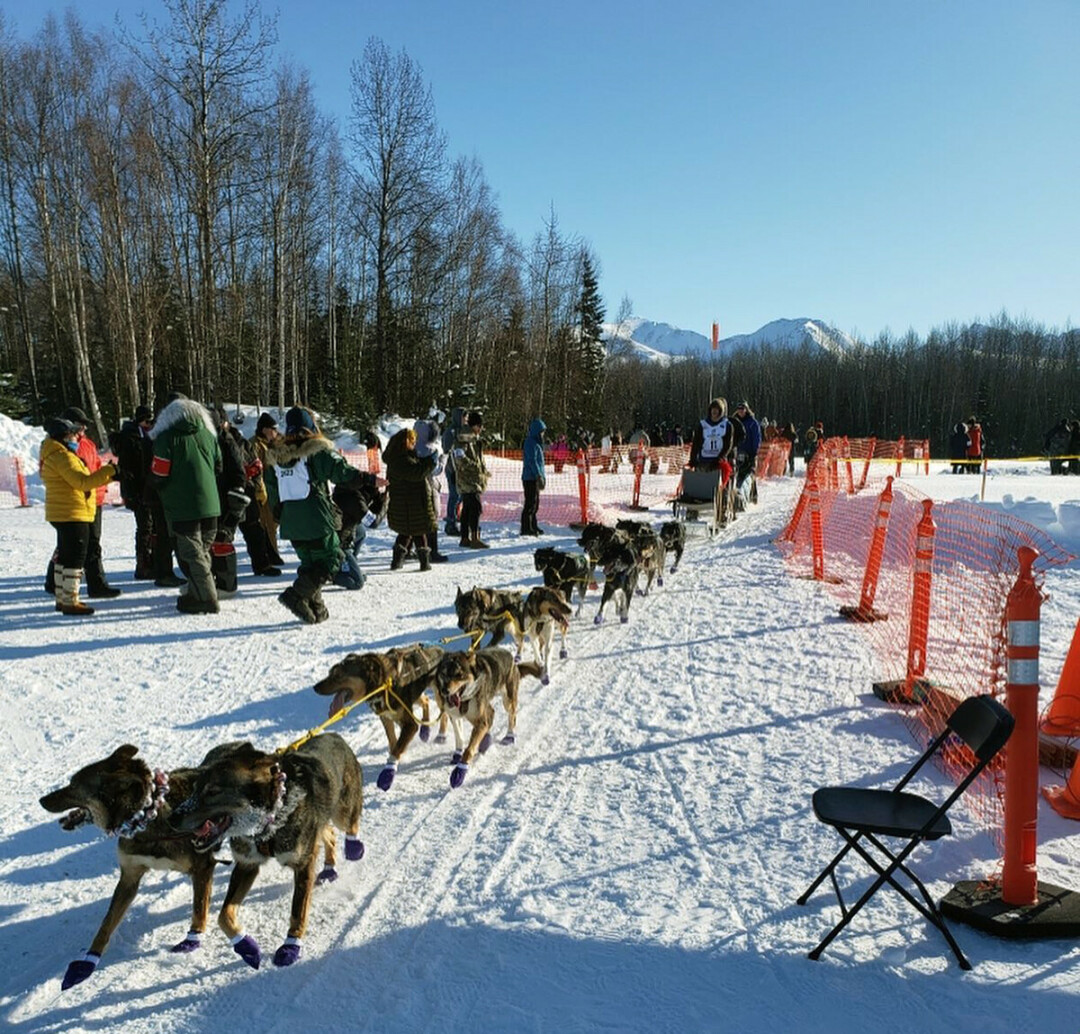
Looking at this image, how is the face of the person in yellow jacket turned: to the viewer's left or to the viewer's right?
to the viewer's right

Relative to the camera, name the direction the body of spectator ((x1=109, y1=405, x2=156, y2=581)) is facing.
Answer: to the viewer's right

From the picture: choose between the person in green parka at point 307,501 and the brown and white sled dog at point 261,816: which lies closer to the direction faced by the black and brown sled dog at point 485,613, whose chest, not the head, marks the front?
the brown and white sled dog

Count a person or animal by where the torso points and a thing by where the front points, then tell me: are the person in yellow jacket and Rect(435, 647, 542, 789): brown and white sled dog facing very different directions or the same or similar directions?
very different directions

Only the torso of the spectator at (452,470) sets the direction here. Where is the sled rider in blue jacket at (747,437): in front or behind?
in front

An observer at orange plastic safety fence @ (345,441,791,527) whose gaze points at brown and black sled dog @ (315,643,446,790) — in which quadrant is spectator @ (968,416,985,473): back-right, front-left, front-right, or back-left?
back-left

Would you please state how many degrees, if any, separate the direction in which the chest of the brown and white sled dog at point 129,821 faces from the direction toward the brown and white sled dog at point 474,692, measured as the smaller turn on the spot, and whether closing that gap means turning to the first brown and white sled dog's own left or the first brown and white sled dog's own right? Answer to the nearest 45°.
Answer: approximately 180°

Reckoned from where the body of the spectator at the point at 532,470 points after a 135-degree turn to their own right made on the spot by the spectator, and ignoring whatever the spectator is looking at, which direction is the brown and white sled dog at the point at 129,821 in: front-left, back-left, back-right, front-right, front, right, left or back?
front-left

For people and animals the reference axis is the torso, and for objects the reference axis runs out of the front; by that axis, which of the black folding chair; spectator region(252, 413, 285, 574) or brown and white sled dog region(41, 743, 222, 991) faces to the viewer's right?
the spectator

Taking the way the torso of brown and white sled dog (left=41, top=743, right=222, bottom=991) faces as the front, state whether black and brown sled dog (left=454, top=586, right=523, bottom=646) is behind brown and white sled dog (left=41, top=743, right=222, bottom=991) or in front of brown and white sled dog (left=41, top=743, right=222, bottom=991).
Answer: behind

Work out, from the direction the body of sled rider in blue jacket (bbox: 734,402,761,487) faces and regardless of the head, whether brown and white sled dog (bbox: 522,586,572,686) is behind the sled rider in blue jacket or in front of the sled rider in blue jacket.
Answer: in front
